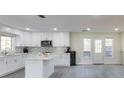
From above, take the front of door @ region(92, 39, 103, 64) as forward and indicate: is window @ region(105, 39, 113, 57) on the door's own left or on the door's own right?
on the door's own left

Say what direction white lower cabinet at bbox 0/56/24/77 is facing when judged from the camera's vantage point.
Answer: facing the viewer and to the right of the viewer

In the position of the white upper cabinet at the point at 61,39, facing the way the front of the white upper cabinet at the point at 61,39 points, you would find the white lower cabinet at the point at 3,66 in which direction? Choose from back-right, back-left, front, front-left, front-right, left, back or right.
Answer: front-right

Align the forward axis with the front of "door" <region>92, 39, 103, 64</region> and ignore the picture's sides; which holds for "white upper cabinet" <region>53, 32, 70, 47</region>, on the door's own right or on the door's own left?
on the door's own right

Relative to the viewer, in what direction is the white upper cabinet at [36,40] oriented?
toward the camera

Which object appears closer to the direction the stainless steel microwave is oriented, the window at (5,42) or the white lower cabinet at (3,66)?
the white lower cabinet

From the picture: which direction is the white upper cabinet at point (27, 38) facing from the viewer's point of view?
toward the camera

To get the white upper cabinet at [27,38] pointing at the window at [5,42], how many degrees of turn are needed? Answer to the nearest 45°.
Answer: approximately 45° to its right

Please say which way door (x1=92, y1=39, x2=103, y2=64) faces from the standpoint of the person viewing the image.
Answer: facing the viewer

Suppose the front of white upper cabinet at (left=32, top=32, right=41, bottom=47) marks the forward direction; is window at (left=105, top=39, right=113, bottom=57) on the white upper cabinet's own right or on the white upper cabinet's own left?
on the white upper cabinet's own left

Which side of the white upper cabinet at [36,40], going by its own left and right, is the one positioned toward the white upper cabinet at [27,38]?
right

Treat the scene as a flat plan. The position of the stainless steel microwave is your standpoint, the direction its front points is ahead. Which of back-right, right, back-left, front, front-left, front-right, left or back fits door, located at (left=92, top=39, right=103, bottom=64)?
left

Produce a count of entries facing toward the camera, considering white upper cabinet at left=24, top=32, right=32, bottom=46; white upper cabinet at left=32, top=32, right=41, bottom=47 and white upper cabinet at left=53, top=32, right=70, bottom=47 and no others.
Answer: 3

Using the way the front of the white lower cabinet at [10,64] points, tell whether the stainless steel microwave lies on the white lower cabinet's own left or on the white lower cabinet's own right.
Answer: on the white lower cabinet's own left
